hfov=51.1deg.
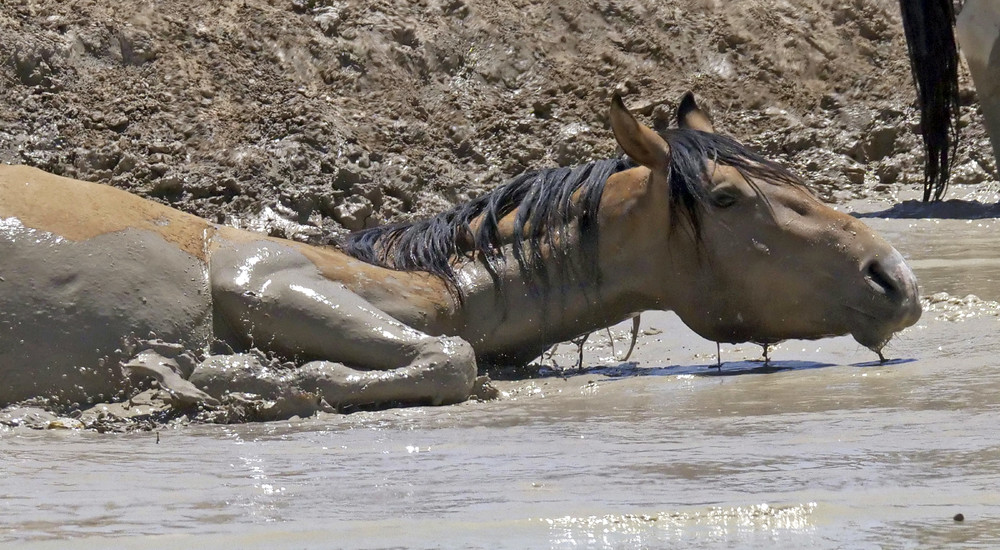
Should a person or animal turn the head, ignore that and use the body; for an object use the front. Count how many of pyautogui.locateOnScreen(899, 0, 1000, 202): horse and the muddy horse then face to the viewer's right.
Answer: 2

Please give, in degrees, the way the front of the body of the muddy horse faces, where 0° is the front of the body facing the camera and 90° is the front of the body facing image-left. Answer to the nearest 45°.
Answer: approximately 270°

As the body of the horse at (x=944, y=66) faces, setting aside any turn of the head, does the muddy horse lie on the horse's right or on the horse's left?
on the horse's right

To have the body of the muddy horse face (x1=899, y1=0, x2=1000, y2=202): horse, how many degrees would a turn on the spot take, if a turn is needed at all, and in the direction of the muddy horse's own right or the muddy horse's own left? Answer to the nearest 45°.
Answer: approximately 45° to the muddy horse's own left

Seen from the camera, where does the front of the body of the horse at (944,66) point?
to the viewer's right
